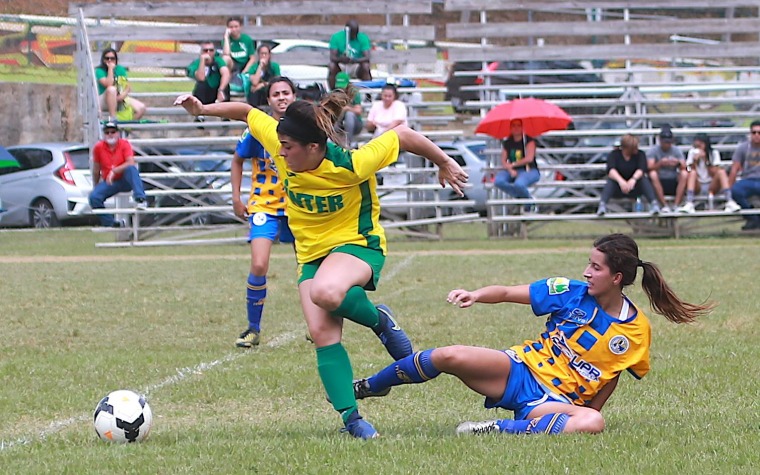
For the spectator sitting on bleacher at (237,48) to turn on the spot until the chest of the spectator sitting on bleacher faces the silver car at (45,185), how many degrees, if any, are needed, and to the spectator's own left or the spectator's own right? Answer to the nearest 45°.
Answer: approximately 135° to the spectator's own right

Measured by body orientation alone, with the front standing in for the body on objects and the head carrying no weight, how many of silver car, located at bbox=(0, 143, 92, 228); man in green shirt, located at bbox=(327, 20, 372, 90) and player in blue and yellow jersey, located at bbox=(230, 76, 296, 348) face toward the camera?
2

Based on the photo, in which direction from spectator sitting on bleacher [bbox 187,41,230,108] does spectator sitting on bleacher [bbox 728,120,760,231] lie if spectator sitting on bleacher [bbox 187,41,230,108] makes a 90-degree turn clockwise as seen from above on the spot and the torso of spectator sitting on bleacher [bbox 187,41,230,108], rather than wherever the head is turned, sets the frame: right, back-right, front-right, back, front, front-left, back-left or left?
back

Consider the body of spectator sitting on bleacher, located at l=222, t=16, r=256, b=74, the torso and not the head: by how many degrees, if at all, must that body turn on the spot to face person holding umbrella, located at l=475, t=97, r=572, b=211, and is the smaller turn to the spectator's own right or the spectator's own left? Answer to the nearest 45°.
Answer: approximately 45° to the spectator's own left

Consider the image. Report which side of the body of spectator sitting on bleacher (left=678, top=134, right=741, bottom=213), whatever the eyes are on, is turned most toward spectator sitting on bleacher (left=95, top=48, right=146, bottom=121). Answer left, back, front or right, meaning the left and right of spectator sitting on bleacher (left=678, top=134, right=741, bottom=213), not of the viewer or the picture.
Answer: right

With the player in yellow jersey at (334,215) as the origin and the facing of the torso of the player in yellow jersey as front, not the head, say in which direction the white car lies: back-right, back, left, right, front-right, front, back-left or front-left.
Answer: back-right

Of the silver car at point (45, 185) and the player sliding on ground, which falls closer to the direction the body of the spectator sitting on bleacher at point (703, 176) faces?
the player sliding on ground

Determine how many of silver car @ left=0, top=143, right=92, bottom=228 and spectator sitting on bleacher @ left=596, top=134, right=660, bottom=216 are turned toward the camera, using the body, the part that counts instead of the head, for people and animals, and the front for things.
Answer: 1

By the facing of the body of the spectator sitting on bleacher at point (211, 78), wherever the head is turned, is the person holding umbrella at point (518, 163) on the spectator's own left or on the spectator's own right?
on the spectator's own left

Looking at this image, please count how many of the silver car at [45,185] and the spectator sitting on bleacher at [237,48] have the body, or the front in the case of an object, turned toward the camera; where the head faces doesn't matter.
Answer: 1
